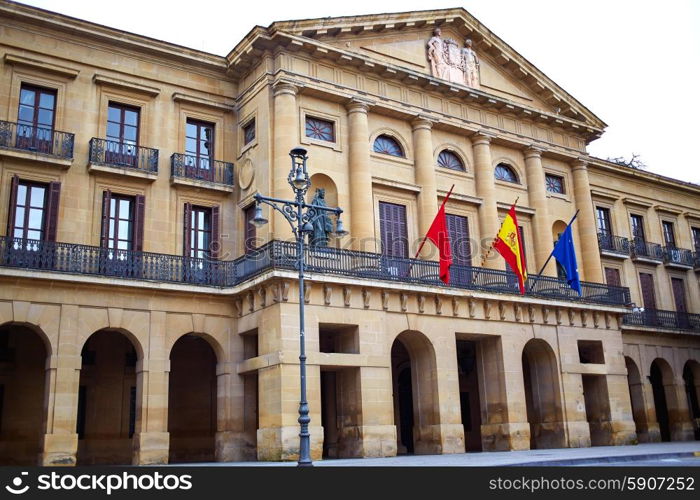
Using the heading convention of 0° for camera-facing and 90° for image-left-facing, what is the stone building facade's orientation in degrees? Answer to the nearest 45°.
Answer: approximately 315°
